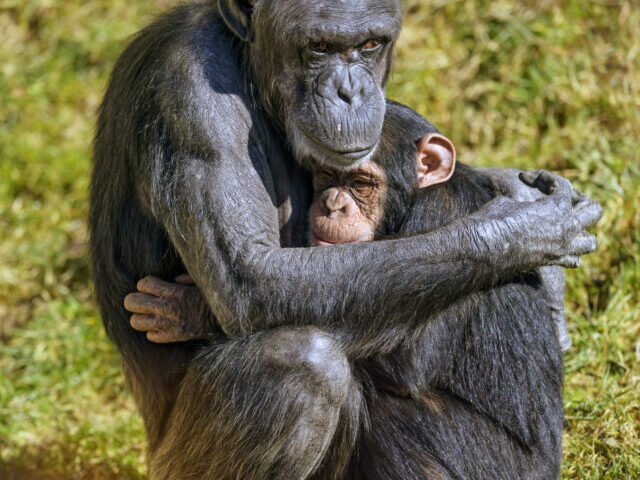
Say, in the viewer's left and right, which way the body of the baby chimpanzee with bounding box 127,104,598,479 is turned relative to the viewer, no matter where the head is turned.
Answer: facing the viewer and to the left of the viewer

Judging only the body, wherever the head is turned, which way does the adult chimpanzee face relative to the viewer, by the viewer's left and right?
facing the viewer and to the right of the viewer
